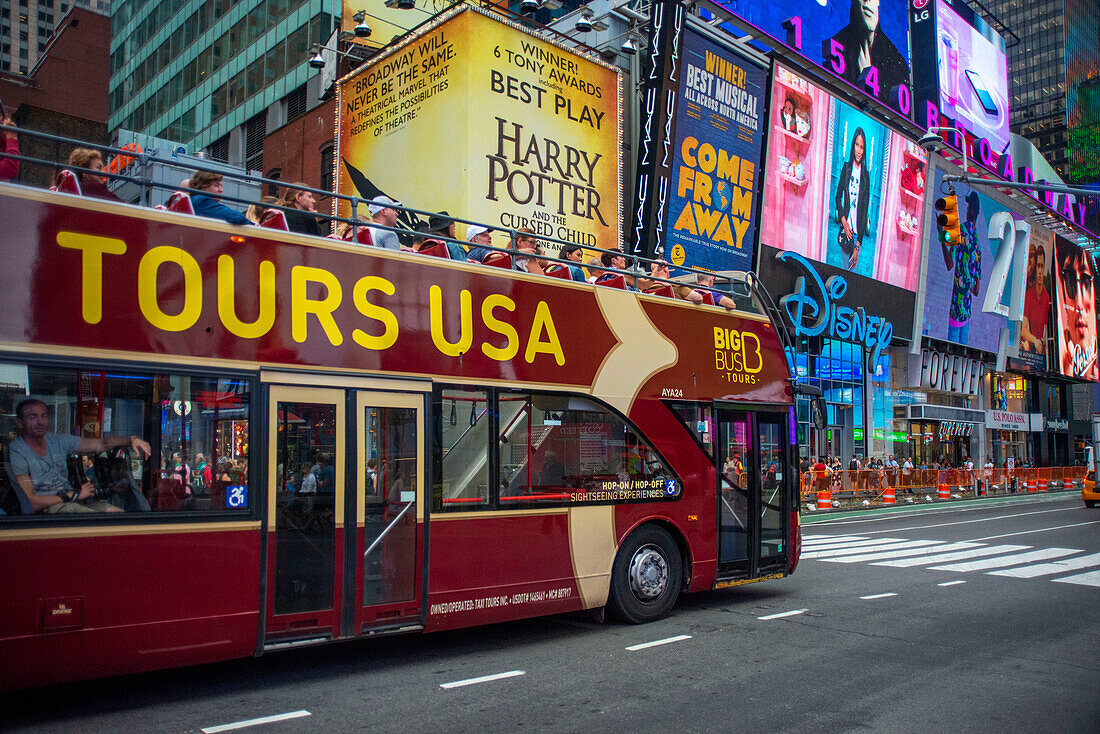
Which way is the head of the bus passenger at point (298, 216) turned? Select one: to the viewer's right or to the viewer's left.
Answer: to the viewer's right

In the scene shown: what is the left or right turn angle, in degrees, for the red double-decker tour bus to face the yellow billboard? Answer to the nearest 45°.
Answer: approximately 45° to its left

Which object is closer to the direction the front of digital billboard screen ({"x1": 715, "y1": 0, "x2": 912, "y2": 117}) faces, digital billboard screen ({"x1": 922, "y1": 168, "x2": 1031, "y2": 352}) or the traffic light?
the traffic light

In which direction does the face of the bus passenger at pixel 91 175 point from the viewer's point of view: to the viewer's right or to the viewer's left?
to the viewer's right

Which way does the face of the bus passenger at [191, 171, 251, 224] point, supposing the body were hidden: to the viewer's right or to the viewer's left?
to the viewer's right
